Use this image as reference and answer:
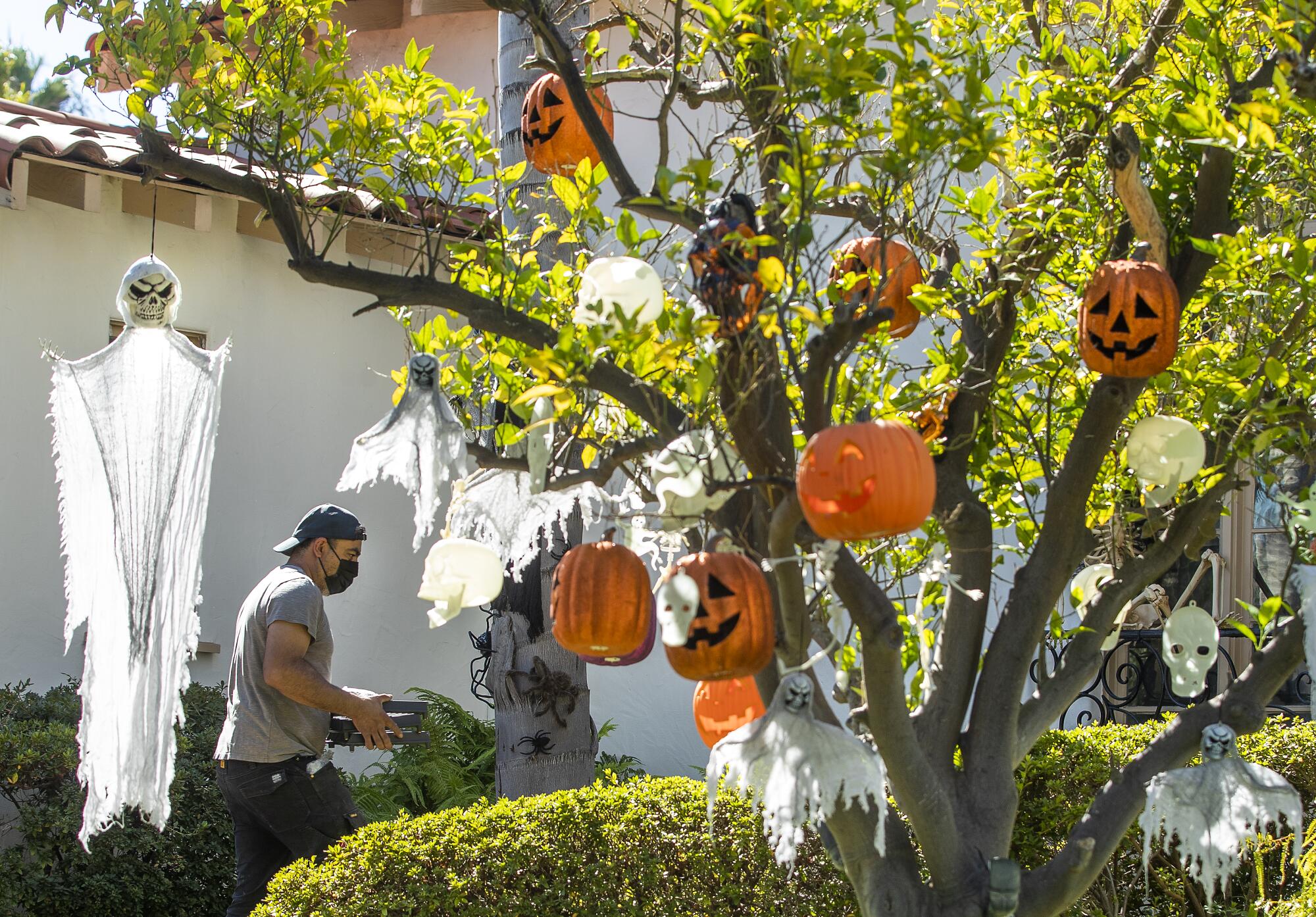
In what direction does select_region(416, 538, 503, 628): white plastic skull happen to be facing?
to the viewer's left

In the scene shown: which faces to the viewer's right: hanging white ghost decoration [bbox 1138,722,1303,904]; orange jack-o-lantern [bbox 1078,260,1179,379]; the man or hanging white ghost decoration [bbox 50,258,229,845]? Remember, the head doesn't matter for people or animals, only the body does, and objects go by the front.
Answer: the man

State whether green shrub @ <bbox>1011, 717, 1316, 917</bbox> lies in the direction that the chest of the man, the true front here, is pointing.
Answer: yes

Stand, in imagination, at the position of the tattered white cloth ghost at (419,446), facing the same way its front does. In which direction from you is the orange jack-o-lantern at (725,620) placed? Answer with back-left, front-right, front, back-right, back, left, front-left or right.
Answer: front-left

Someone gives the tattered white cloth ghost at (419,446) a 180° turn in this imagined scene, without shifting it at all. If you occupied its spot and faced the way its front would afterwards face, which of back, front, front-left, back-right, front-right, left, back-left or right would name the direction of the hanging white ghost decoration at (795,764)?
back-right

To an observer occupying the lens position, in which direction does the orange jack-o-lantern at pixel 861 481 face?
facing the viewer and to the left of the viewer

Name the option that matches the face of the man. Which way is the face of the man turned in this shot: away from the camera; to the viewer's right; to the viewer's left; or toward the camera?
to the viewer's right
